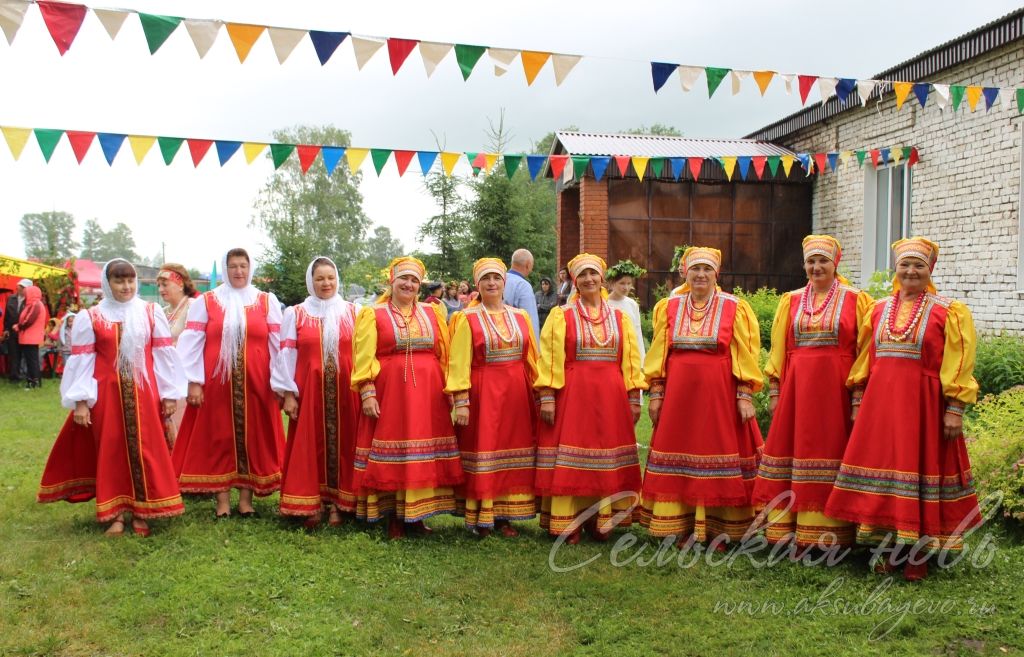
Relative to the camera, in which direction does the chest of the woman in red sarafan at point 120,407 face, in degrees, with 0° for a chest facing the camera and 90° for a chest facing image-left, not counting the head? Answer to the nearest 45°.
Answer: approximately 0°

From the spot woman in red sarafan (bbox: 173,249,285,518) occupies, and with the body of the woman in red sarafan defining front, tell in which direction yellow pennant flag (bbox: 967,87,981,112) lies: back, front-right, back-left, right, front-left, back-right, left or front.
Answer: left

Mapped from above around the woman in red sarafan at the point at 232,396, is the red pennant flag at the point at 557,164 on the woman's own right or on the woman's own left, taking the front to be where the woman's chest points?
on the woman's own left

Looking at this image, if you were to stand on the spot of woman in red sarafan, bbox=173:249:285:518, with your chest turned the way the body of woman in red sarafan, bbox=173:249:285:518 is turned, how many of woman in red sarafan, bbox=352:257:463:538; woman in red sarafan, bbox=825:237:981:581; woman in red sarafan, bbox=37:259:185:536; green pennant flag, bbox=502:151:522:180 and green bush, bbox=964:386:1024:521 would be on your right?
1

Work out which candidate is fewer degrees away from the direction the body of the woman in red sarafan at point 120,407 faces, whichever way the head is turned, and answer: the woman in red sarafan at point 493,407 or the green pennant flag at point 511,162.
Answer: the woman in red sarafan

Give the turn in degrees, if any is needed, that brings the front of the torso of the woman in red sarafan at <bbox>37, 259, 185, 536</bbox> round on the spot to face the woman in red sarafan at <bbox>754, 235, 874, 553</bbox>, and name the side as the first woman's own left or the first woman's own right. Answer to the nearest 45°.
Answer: approximately 45° to the first woman's own left

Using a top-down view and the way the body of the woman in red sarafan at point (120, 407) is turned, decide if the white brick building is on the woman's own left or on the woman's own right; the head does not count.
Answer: on the woman's own left

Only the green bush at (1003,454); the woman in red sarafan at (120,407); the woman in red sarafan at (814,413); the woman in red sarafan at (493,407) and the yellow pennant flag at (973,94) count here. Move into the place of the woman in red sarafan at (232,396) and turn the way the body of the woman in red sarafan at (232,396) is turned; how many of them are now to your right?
1

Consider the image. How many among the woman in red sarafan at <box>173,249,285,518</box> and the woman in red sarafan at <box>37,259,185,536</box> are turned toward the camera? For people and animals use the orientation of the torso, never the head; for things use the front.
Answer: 2

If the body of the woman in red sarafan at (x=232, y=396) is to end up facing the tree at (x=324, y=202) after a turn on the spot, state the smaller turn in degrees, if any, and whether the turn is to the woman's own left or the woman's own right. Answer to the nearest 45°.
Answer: approximately 180°

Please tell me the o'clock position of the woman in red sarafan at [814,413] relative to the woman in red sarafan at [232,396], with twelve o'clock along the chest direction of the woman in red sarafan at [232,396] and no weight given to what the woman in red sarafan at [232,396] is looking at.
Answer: the woman in red sarafan at [814,413] is roughly at 10 o'clock from the woman in red sarafan at [232,396].

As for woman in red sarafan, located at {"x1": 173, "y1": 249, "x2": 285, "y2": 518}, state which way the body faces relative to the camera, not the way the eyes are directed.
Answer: toward the camera

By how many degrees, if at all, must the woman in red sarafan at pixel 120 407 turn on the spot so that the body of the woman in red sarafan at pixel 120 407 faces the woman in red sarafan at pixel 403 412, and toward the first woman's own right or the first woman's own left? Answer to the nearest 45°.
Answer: approximately 45° to the first woman's own left
